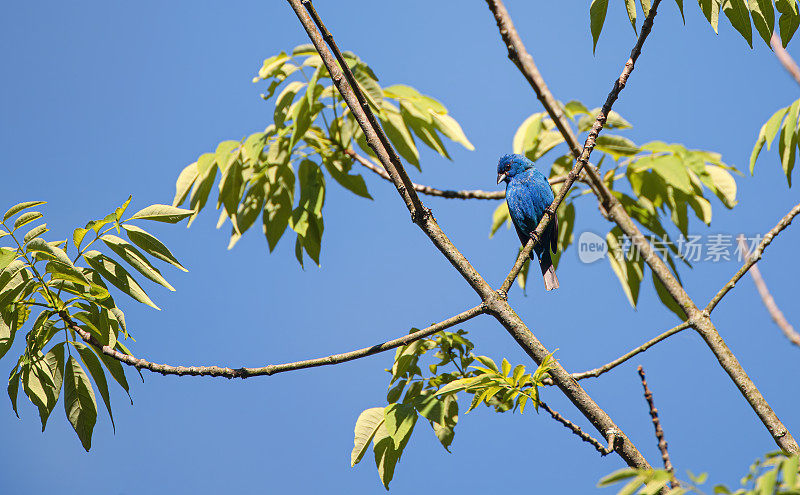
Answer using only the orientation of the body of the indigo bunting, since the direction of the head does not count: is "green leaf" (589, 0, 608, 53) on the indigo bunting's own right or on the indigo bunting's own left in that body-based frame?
on the indigo bunting's own left

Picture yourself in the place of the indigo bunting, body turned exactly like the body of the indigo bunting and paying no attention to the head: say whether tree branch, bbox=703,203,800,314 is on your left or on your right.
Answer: on your left

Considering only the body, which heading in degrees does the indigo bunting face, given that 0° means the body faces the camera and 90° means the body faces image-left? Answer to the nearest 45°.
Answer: approximately 45°
